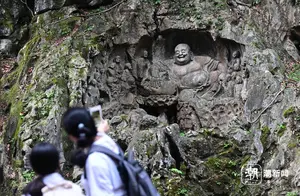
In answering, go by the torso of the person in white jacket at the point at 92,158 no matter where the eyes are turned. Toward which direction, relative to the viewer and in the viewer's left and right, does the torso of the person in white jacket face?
facing away from the viewer and to the left of the viewer

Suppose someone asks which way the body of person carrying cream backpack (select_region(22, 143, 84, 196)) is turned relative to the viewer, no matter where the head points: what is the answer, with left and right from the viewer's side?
facing away from the viewer

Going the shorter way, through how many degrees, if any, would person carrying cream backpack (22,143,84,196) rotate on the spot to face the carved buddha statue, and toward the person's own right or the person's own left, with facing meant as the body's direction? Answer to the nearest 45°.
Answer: approximately 45° to the person's own right

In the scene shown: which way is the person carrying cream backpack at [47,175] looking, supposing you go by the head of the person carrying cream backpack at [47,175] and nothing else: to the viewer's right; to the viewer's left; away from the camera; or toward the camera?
away from the camera

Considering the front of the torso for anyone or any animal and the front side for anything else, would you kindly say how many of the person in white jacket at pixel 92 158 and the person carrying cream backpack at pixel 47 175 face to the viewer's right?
0

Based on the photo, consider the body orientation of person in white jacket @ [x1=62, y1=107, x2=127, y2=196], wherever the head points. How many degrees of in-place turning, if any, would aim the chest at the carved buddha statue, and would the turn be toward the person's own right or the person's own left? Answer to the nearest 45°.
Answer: approximately 45° to the person's own right
